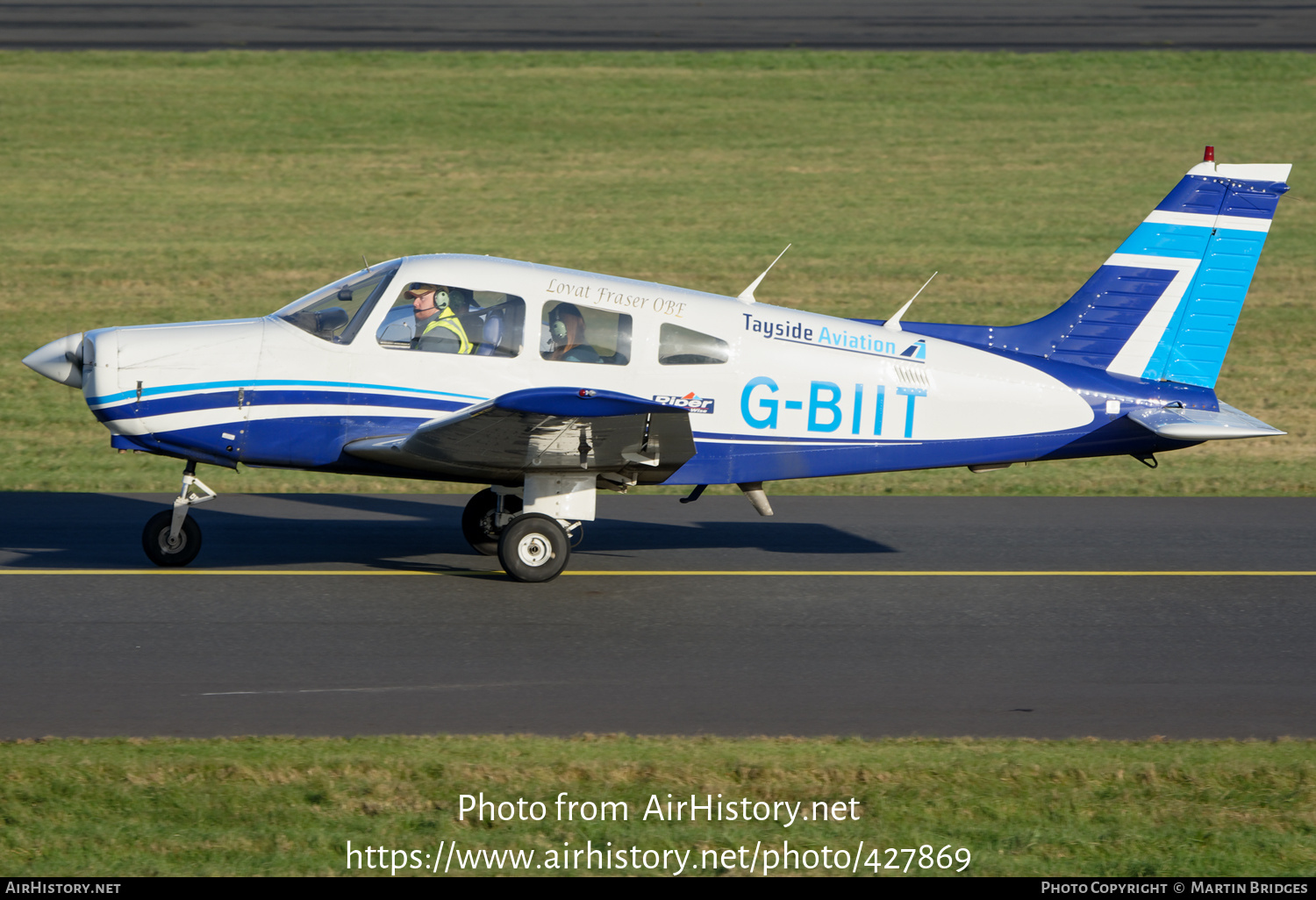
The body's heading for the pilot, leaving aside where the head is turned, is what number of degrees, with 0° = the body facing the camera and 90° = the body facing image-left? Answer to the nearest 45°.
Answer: approximately 90°

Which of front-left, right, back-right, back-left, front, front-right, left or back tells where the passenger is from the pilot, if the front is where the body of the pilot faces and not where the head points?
back

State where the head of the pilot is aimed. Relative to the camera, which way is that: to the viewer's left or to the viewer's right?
to the viewer's left
